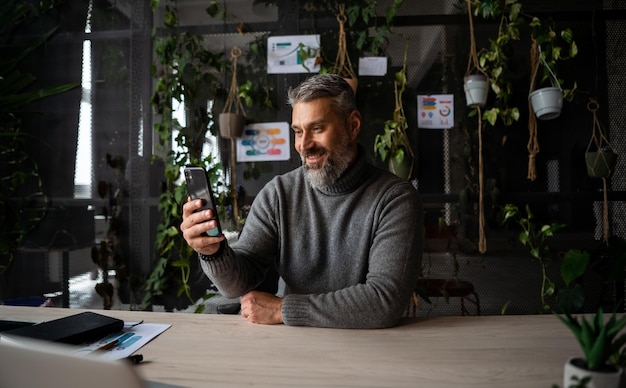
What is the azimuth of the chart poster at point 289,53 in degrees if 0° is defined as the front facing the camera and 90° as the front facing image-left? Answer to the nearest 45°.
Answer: approximately 0°

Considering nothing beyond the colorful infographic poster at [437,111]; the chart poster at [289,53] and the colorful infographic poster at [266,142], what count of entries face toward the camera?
3

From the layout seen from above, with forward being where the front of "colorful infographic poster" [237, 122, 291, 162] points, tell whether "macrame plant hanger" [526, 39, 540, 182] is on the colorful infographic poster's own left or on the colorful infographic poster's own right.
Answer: on the colorful infographic poster's own left

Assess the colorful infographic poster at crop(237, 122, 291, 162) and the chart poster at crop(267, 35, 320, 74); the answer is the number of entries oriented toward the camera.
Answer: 2

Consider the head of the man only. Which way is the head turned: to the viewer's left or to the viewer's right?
to the viewer's left

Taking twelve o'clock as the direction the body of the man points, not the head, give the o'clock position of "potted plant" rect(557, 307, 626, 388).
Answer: The potted plant is roughly at 10 o'clock from the man.

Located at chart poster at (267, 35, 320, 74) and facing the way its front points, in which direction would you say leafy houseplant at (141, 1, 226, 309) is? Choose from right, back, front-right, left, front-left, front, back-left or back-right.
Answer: right

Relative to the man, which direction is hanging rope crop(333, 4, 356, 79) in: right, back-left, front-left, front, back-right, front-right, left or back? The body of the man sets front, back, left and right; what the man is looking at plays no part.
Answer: back-right

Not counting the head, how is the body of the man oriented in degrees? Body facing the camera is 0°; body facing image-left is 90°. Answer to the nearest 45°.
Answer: approximately 45°

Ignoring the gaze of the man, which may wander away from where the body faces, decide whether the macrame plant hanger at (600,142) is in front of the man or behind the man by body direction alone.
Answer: behind

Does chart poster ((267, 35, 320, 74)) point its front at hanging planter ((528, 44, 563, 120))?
no

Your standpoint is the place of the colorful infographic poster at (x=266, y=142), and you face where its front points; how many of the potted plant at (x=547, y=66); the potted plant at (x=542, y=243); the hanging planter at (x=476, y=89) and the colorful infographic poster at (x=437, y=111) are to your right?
0

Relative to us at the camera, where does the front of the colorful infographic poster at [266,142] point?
facing the viewer

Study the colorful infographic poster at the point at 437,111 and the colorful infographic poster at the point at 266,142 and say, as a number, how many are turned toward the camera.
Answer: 2

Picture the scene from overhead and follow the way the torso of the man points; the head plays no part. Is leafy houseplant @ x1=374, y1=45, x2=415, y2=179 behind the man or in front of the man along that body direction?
behind

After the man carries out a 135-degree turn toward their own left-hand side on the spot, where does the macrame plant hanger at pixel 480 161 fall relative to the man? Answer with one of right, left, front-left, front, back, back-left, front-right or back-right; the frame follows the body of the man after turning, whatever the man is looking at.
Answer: front-left

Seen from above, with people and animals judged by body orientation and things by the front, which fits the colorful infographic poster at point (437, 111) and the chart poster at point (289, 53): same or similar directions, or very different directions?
same or similar directions

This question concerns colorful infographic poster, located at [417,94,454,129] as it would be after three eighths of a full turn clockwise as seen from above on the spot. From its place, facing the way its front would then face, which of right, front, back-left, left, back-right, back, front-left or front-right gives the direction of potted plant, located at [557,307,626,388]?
back-left

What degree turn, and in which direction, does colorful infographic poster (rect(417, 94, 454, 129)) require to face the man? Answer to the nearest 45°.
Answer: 0° — it already faces them

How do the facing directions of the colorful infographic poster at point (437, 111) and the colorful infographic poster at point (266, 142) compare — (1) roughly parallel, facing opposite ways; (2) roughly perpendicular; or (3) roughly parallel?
roughly parallel

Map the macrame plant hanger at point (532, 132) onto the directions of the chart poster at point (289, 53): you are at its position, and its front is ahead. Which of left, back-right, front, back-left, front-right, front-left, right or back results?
left
